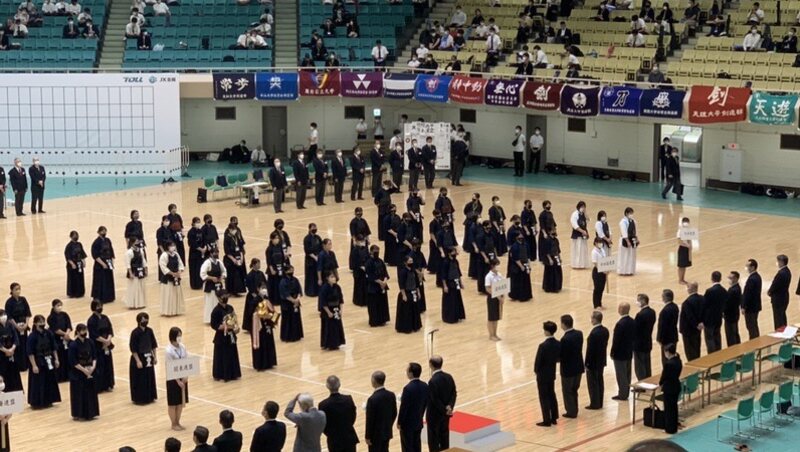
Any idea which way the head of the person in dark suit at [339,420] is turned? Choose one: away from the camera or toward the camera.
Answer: away from the camera

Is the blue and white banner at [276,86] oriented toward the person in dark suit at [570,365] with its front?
yes

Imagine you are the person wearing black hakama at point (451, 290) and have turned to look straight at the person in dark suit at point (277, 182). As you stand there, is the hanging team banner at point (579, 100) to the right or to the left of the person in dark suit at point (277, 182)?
right

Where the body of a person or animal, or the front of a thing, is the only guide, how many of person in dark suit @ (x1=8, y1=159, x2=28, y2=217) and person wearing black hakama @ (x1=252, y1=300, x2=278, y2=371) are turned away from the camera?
0

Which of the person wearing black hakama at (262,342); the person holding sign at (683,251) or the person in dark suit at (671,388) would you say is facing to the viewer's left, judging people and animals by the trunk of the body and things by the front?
the person in dark suit

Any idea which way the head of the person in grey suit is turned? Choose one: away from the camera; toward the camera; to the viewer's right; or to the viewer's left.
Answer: away from the camera

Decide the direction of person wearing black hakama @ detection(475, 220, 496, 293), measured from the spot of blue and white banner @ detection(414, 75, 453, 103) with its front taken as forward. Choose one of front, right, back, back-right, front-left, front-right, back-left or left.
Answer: front

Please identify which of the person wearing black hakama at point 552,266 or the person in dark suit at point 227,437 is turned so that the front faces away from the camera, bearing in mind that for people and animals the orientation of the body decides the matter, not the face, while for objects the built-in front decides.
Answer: the person in dark suit

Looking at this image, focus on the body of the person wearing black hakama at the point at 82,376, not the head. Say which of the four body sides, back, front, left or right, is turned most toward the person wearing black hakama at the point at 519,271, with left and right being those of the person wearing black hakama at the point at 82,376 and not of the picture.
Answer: left

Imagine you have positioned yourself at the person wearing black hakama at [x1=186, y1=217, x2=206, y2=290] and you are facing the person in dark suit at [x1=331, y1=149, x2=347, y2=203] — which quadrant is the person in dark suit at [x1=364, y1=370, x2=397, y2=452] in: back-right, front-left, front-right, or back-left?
back-right

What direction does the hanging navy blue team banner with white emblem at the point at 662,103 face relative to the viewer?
toward the camera

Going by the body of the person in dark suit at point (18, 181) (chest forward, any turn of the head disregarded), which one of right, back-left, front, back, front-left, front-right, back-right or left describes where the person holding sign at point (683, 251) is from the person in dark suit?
front

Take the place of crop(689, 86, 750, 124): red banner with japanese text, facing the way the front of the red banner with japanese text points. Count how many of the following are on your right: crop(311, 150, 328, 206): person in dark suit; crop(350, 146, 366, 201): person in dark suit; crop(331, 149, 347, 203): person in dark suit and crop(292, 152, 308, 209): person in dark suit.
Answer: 4

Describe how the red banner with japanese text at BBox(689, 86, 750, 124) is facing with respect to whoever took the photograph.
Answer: facing the viewer
